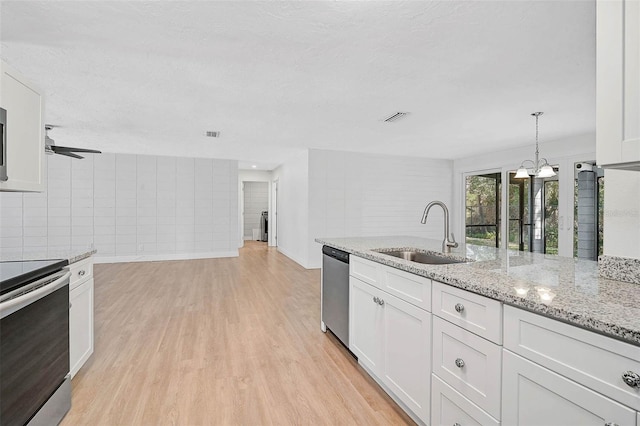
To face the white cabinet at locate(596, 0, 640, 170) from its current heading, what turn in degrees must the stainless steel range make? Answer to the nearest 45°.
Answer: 0° — it already faces it

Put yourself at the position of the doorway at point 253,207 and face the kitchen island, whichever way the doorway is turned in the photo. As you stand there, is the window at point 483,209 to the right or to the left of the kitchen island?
left

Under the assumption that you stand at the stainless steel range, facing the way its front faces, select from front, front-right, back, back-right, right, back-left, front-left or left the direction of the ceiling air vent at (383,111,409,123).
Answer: front-left

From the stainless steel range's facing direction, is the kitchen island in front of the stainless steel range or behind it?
in front

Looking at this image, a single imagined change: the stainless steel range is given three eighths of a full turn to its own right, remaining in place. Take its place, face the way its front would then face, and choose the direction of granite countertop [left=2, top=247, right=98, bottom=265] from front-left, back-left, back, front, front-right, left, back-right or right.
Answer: right

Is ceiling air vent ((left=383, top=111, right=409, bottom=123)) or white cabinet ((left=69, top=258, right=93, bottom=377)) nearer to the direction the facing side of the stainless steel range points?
the ceiling air vent

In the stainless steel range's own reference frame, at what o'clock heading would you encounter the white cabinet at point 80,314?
The white cabinet is roughly at 8 o'clock from the stainless steel range.

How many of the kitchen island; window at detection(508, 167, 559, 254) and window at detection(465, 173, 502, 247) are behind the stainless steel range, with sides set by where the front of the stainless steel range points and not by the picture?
0

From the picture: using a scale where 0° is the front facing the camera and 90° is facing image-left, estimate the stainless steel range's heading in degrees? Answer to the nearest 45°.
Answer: approximately 315°
